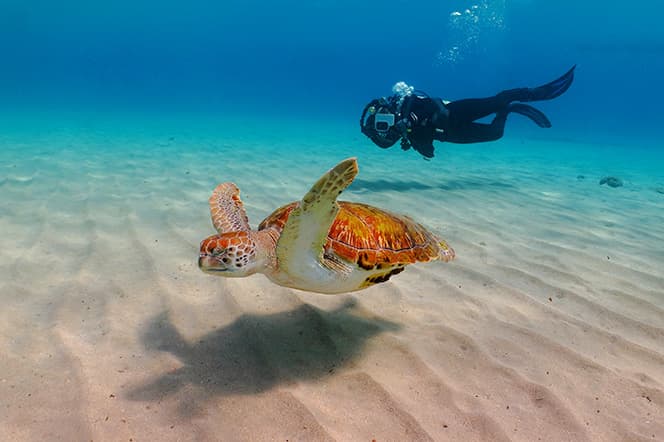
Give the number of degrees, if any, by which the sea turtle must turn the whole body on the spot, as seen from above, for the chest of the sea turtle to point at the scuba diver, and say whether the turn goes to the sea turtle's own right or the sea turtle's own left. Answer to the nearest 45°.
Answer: approximately 135° to the sea turtle's own right

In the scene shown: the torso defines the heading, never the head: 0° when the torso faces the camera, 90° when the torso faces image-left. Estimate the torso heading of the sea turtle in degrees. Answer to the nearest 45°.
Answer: approximately 45°
